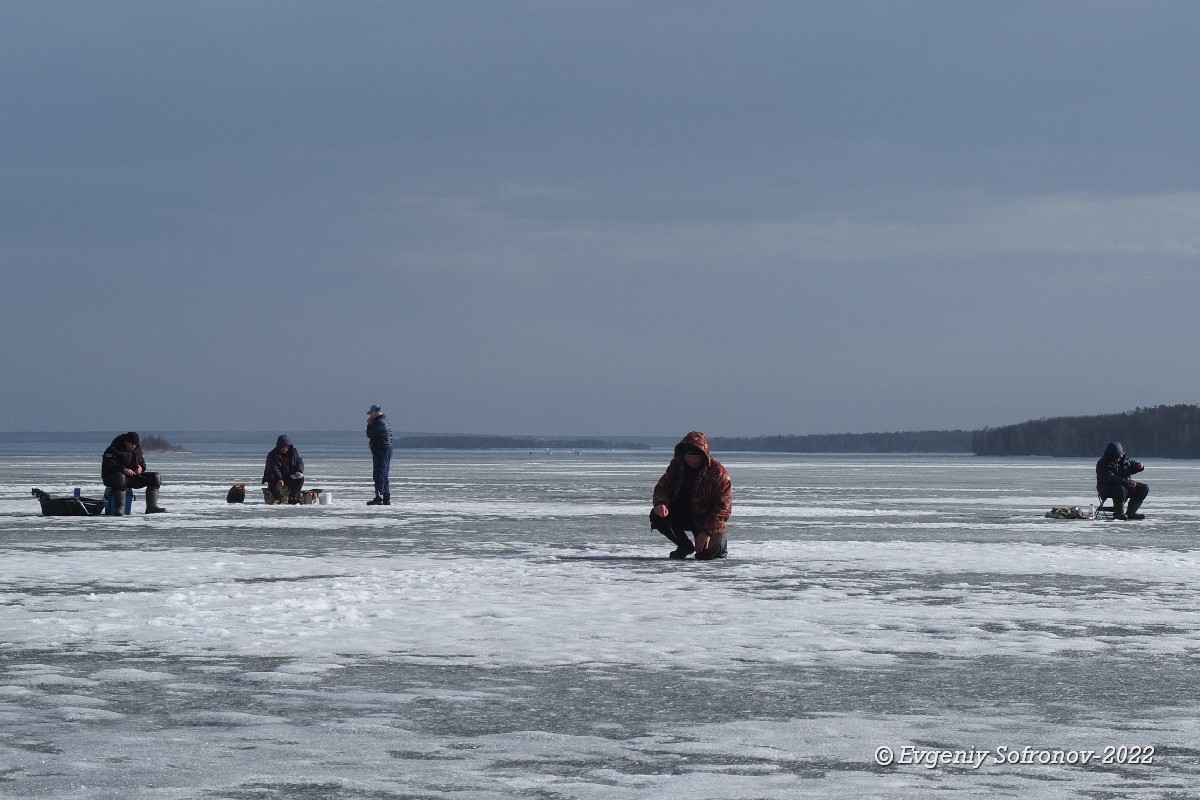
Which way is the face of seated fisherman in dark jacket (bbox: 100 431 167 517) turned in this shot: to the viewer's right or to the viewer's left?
to the viewer's right

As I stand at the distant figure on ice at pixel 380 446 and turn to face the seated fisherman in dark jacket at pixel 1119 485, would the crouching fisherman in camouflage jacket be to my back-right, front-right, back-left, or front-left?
front-right

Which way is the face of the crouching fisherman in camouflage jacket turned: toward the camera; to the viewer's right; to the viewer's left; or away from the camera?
toward the camera

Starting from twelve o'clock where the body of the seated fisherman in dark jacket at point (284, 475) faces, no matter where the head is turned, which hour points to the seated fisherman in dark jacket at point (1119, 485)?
the seated fisherman in dark jacket at point (1119, 485) is roughly at 10 o'clock from the seated fisherman in dark jacket at point (284, 475).

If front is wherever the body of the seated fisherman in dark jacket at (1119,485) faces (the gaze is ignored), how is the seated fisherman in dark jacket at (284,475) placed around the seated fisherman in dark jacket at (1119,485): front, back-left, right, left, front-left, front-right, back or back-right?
back-right

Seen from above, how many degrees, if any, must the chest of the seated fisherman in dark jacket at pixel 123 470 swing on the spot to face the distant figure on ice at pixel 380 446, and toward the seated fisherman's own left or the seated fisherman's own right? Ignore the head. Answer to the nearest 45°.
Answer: approximately 90° to the seated fisherman's own left

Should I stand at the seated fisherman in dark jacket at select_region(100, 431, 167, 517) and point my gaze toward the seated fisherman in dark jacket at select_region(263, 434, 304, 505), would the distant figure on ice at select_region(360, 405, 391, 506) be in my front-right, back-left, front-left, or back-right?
front-right

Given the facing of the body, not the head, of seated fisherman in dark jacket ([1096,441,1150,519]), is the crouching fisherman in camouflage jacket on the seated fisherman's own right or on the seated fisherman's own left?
on the seated fisherman's own right

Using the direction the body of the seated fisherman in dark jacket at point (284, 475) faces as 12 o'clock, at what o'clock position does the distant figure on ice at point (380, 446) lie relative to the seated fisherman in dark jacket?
The distant figure on ice is roughly at 10 o'clock from the seated fisherman in dark jacket.

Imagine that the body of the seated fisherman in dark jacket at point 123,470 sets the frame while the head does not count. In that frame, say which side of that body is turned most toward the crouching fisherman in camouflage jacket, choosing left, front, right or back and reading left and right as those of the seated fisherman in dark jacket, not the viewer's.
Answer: front

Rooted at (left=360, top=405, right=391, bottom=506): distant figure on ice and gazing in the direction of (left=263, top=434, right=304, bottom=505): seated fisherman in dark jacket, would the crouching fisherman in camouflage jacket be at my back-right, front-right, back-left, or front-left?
back-left

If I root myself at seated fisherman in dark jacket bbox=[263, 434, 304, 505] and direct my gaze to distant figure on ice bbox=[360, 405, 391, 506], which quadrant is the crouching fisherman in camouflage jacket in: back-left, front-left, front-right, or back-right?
front-right

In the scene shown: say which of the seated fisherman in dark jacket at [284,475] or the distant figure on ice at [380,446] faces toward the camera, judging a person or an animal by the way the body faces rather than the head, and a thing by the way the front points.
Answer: the seated fisherman in dark jacket

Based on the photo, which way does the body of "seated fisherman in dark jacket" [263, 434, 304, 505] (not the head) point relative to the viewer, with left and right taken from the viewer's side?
facing the viewer

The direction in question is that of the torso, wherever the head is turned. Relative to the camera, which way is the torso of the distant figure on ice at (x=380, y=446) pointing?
to the viewer's left

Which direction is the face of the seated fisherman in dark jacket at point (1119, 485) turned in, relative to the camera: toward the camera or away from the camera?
toward the camera
